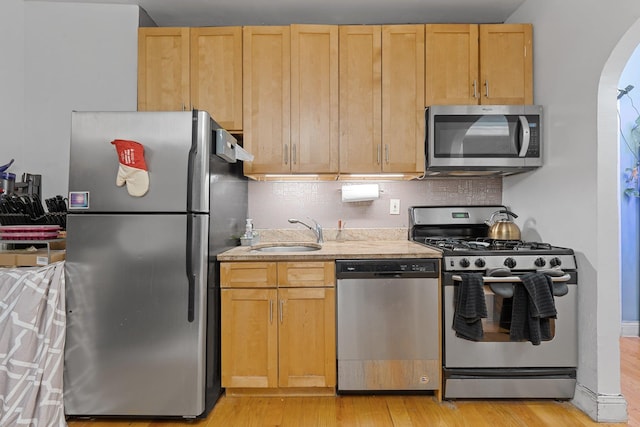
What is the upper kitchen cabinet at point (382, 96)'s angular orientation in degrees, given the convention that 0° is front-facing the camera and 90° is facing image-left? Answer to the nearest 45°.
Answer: approximately 0°

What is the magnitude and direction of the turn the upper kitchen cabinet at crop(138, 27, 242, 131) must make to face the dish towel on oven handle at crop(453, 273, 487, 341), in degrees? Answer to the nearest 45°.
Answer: approximately 45° to its left

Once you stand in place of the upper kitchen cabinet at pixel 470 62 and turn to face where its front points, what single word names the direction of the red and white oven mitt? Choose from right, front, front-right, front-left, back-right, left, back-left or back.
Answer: front-right

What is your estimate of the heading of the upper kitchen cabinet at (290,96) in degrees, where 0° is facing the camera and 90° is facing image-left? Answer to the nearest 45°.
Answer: approximately 0°

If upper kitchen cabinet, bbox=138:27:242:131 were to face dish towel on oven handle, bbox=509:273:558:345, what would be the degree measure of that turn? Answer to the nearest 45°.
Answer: approximately 45° to its left
